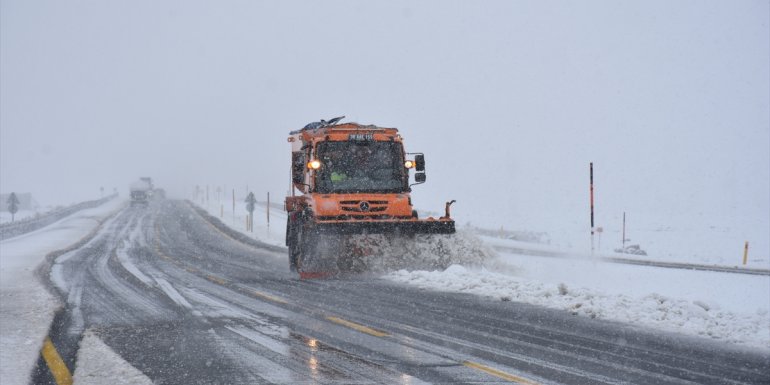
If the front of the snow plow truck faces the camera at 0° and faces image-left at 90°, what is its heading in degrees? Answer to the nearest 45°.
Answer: approximately 0°
